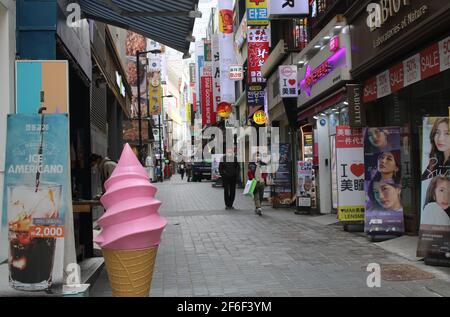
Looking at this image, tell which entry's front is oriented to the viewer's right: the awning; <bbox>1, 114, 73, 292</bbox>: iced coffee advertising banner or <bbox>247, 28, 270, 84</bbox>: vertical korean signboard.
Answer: the awning

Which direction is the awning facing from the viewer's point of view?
to the viewer's right

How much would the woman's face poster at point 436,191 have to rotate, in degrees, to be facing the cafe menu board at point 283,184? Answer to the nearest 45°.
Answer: approximately 90° to its right

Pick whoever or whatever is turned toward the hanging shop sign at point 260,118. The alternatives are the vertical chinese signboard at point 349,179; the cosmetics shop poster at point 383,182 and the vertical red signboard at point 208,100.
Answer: the vertical red signboard at point 208,100

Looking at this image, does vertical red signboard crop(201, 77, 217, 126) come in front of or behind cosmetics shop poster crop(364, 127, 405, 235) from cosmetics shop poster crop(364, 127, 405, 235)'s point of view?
behind

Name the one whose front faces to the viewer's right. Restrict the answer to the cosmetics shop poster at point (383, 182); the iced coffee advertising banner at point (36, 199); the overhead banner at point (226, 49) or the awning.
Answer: the awning

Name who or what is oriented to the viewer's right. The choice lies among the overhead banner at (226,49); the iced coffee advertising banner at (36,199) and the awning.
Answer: the awning

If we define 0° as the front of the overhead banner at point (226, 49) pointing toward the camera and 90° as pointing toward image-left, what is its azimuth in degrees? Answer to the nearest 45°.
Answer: approximately 0°

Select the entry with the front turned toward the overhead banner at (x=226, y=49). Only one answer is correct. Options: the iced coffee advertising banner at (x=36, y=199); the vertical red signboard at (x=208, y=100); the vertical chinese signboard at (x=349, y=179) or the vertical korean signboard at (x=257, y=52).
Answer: the vertical red signboard at (x=208, y=100)

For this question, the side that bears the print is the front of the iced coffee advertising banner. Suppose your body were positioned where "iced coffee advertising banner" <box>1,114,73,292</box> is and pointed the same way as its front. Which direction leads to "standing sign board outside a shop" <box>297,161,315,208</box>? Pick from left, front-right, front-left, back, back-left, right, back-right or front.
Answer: back-left

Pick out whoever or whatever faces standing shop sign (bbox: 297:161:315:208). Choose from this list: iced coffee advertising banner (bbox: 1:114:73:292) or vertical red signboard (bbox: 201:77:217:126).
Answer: the vertical red signboard

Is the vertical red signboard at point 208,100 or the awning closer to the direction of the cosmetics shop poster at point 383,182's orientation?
the awning
